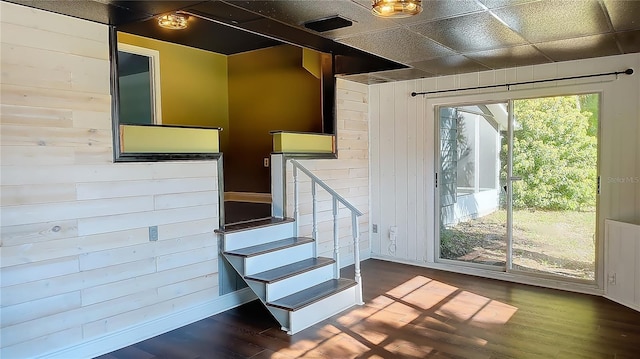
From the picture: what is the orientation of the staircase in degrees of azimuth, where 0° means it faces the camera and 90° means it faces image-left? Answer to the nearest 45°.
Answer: approximately 315°

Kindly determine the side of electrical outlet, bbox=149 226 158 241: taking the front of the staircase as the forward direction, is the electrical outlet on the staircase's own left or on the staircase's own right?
on the staircase's own right

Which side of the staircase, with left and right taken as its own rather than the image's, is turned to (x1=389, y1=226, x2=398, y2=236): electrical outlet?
left

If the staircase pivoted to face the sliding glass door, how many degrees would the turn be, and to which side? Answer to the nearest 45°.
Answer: approximately 45° to its left

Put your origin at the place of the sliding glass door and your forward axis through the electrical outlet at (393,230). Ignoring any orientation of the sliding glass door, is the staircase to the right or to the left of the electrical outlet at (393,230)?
left
